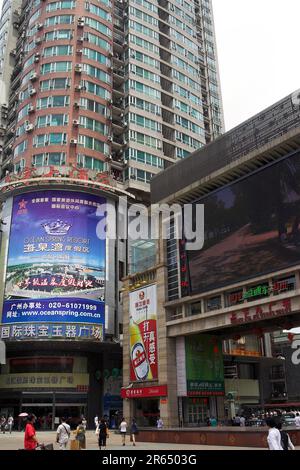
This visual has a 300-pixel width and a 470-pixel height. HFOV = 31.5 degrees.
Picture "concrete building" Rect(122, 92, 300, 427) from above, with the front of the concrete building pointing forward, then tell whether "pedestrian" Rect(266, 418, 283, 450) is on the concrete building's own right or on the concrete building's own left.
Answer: on the concrete building's own left

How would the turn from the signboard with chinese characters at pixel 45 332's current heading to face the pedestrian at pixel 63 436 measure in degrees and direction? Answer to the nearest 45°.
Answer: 0° — it already faces them

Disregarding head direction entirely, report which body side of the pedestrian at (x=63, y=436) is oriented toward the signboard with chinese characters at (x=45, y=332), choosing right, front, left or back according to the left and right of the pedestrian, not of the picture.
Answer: front

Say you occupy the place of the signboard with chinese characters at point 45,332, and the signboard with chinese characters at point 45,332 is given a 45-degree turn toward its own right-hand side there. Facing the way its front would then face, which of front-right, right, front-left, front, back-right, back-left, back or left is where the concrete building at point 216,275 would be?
left

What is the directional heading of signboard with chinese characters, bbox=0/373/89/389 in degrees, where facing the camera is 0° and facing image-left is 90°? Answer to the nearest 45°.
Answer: approximately 0°

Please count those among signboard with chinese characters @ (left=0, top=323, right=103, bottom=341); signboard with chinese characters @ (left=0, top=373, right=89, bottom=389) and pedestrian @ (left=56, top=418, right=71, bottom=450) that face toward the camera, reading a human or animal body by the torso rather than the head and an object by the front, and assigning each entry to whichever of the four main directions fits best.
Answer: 2

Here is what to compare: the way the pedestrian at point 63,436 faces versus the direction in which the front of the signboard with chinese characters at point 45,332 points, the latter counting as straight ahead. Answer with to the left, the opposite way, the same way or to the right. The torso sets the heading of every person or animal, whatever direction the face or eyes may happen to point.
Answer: the opposite way

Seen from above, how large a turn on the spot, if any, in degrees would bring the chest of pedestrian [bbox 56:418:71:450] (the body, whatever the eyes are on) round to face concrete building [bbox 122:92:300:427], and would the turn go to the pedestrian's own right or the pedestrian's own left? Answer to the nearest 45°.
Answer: approximately 45° to the pedestrian's own right

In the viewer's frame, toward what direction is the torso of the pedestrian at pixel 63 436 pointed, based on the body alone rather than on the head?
away from the camera

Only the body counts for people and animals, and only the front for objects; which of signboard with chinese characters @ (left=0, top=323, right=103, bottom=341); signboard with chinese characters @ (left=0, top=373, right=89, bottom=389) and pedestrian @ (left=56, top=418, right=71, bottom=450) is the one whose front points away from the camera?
the pedestrian
